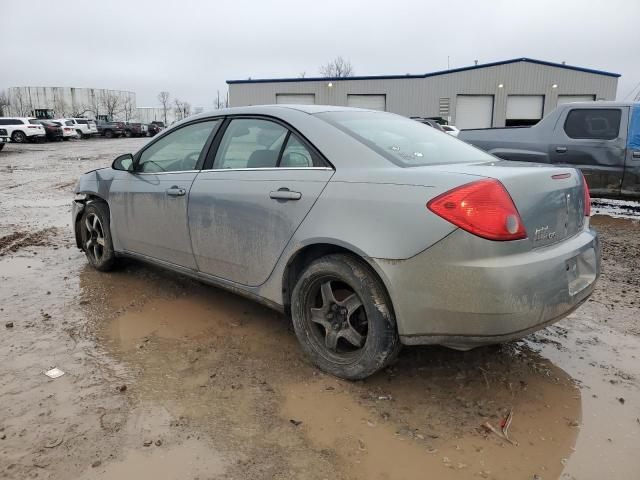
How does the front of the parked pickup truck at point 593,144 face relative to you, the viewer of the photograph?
facing to the right of the viewer

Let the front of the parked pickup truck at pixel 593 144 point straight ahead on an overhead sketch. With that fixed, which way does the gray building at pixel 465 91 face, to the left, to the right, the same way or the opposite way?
to the right

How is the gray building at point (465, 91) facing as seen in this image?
toward the camera

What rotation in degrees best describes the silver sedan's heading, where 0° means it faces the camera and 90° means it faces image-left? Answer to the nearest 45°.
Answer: approximately 135°

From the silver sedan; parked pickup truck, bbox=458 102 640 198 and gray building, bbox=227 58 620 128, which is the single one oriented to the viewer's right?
the parked pickup truck

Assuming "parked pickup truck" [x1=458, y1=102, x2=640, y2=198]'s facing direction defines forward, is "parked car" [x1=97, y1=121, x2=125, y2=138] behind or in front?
behind

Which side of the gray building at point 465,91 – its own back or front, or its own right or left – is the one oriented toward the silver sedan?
front

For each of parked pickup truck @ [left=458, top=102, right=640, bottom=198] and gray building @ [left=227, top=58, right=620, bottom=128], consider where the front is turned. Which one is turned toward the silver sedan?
the gray building

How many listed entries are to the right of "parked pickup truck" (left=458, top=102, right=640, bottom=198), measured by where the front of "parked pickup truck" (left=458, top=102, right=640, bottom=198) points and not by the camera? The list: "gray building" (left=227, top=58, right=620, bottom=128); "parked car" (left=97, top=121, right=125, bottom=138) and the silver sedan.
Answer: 1

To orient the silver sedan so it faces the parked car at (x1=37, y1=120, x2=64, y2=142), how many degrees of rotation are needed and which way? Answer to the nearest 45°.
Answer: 0° — it already faces it

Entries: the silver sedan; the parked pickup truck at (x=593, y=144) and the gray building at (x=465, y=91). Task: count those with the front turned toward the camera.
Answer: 1

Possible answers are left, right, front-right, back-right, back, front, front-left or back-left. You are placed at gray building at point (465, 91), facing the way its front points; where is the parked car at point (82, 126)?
right

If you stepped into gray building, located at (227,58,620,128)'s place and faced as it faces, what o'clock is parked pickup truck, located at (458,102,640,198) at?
The parked pickup truck is roughly at 12 o'clock from the gray building.

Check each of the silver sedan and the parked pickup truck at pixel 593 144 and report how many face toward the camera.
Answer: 0
